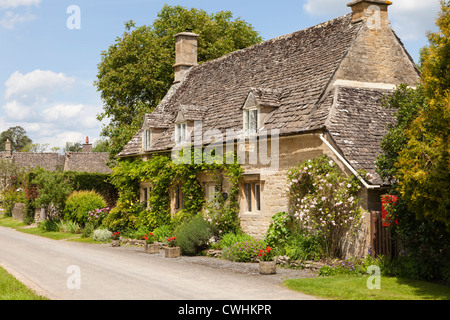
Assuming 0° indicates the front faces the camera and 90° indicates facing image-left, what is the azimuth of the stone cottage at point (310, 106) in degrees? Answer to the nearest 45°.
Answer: approximately 45°

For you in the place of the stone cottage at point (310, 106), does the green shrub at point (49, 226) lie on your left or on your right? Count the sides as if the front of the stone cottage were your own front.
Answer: on your right

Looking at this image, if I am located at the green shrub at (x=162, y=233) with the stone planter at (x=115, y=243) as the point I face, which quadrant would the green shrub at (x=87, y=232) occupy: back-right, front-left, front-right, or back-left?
front-right

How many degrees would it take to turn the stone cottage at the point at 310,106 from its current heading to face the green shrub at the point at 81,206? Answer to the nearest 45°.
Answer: approximately 90° to its right

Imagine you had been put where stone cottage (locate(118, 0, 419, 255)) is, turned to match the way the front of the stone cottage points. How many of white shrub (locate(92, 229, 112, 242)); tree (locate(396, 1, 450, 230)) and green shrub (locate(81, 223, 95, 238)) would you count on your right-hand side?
2

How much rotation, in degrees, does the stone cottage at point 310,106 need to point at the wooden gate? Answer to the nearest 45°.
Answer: approximately 45° to its left

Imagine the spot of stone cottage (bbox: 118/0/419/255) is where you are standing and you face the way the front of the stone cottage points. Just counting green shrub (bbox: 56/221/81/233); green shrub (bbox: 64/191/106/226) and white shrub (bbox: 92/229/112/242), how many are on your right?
3

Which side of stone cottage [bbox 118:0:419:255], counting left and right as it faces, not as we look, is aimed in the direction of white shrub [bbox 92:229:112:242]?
right

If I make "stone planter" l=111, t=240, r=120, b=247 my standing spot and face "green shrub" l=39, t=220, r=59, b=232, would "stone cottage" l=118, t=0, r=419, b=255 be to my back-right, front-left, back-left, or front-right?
back-right

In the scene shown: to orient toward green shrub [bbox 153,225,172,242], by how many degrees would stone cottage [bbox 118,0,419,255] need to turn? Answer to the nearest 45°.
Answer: approximately 90° to its right

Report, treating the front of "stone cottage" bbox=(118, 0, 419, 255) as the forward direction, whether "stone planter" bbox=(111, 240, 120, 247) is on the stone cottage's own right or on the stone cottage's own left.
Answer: on the stone cottage's own right

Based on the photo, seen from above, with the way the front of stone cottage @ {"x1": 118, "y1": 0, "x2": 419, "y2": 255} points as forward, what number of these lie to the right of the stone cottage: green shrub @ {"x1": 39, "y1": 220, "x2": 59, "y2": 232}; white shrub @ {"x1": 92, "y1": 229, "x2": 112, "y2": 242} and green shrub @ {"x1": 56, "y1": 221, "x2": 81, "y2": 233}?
3

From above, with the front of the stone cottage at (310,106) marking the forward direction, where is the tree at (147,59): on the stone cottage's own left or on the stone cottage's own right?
on the stone cottage's own right

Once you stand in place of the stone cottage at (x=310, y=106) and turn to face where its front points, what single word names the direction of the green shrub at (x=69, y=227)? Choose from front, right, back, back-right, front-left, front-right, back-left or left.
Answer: right

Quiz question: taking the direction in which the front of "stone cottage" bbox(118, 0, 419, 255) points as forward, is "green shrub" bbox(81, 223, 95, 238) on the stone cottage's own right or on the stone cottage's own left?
on the stone cottage's own right
